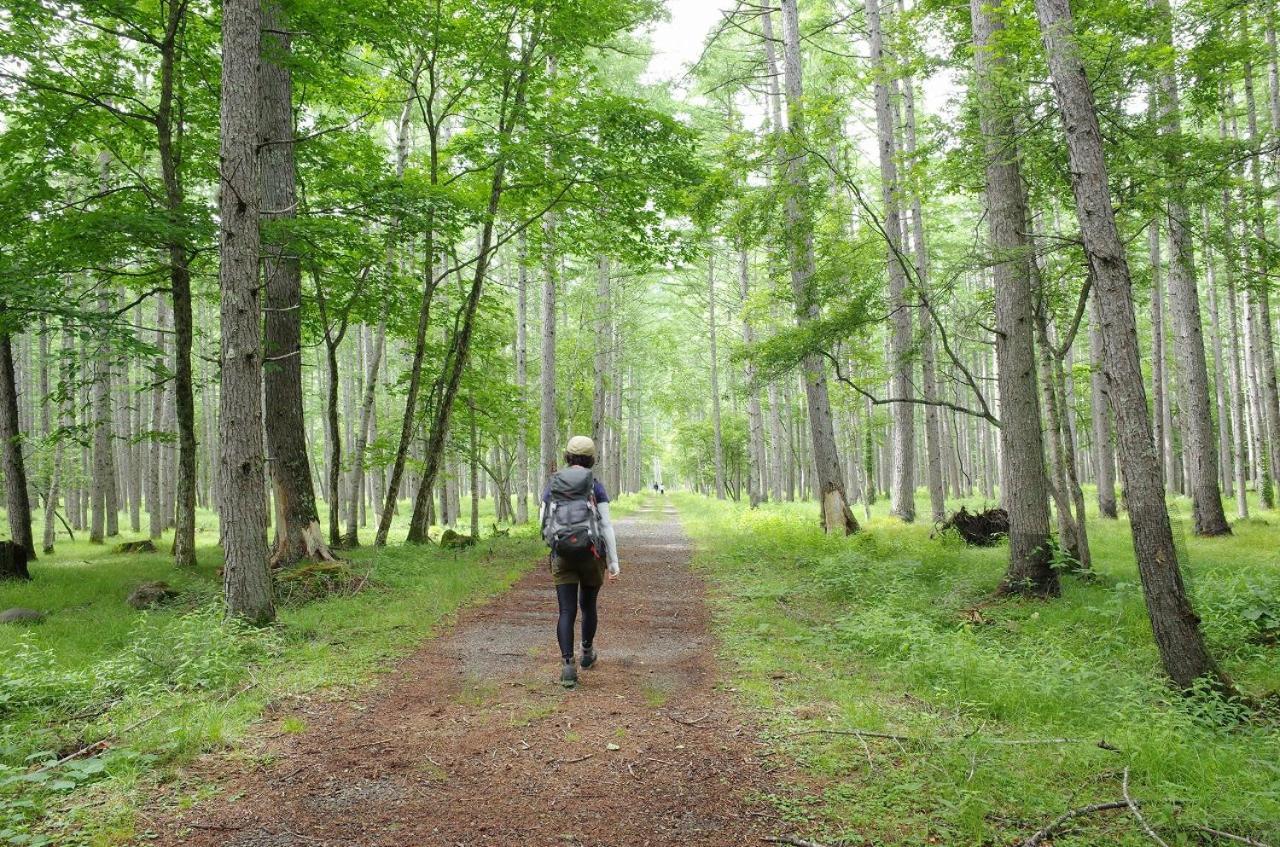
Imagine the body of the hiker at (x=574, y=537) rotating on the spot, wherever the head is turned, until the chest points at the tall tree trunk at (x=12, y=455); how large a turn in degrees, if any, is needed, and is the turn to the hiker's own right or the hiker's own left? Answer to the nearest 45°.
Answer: approximately 45° to the hiker's own left

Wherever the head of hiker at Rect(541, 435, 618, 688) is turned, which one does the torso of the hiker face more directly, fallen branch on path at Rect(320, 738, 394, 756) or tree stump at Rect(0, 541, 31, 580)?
the tree stump

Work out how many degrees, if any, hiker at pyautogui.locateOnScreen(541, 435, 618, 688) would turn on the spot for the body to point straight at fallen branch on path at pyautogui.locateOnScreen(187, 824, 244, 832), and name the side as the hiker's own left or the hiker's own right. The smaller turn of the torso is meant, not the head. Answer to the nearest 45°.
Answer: approximately 135° to the hiker's own left

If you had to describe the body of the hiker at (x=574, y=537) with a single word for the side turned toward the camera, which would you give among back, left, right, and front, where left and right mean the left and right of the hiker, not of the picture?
back

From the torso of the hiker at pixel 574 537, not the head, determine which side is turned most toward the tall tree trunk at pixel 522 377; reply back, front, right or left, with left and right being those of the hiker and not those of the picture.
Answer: front

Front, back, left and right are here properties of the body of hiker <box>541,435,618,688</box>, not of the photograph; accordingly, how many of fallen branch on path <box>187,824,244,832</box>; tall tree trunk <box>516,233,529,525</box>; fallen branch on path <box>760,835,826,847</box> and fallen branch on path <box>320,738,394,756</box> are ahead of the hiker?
1

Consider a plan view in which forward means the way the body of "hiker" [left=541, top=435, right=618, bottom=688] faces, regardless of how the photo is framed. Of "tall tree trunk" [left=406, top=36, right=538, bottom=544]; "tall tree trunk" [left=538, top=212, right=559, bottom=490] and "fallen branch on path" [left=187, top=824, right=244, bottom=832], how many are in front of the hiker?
2

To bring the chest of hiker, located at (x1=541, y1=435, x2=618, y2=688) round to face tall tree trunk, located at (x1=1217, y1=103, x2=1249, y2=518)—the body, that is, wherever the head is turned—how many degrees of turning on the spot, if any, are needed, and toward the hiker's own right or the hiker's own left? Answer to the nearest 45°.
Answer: approximately 45° to the hiker's own right

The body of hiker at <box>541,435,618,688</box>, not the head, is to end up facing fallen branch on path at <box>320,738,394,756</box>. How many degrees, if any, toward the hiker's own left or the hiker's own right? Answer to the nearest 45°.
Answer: approximately 135° to the hiker's own left

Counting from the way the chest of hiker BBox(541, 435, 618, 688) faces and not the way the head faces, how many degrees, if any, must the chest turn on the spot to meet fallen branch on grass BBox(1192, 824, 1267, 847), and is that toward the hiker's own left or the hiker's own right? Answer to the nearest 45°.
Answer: approximately 135° to the hiker's own right

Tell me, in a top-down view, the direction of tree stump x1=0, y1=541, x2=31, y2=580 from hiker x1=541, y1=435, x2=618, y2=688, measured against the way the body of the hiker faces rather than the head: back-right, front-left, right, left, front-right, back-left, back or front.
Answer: front-left

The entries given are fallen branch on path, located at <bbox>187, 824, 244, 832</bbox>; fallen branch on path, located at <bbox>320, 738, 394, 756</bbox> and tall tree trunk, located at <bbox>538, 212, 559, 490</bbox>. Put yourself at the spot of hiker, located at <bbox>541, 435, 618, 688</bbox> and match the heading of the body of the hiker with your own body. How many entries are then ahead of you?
1

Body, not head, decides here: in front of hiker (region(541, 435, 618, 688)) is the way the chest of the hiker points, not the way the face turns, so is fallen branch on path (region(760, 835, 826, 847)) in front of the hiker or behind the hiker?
behind

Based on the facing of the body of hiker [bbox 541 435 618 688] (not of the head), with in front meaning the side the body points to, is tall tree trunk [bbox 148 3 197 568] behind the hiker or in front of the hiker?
in front
